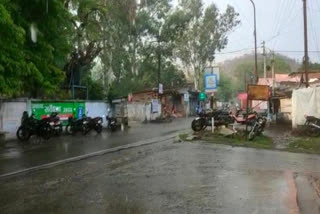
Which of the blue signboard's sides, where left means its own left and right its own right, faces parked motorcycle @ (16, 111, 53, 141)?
right

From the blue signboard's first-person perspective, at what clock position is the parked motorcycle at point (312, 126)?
The parked motorcycle is roughly at 9 o'clock from the blue signboard.

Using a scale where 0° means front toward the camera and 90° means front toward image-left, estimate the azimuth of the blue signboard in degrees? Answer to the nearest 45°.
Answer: approximately 0°

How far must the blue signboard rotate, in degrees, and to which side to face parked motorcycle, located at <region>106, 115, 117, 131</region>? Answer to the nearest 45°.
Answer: approximately 135° to its right

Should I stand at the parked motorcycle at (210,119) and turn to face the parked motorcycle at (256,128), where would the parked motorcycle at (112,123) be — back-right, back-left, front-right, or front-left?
back-right

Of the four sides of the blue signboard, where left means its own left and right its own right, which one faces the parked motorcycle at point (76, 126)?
right

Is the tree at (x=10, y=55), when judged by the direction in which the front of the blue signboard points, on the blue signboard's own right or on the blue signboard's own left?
on the blue signboard's own right

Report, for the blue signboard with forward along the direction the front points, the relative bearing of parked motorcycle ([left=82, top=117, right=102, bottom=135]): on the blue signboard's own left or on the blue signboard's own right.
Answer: on the blue signboard's own right
